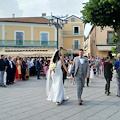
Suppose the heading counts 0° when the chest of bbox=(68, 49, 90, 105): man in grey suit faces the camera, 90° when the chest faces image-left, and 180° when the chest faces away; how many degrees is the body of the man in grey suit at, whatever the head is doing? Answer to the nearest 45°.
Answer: approximately 0°

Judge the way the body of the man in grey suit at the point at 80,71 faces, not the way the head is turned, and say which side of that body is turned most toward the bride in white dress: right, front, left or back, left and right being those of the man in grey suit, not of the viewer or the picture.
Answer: right

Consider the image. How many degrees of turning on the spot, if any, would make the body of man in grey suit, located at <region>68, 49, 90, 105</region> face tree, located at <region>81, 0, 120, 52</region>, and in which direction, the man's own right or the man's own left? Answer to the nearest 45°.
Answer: approximately 180°
